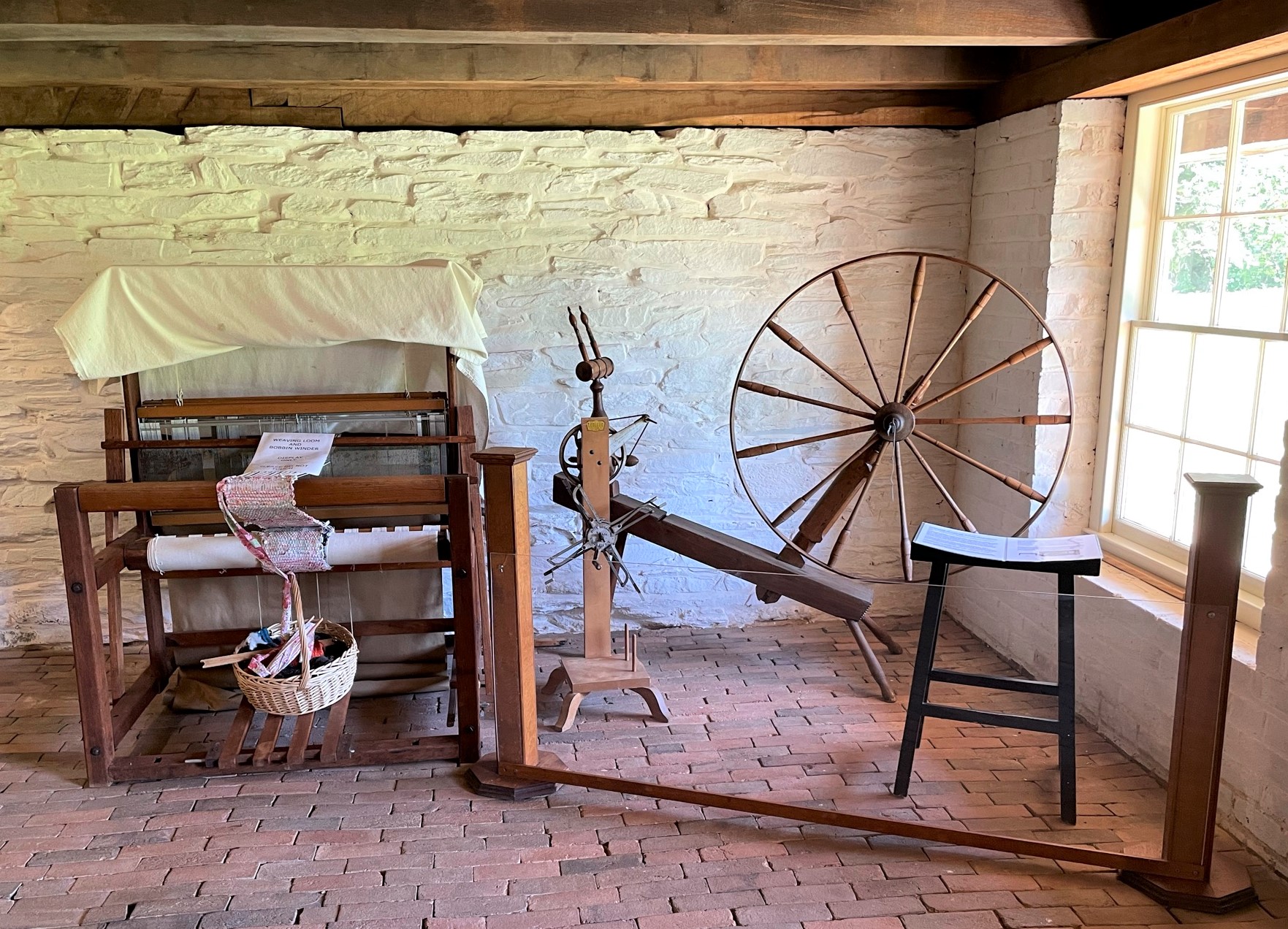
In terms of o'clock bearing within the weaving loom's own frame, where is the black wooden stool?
The black wooden stool is roughly at 10 o'clock from the weaving loom.

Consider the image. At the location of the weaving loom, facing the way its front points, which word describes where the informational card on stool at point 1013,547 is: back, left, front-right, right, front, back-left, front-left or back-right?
front-left

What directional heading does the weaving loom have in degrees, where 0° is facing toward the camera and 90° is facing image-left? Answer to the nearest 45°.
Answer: approximately 0°

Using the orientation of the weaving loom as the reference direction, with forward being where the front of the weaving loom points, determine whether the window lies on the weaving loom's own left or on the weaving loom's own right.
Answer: on the weaving loom's own left
